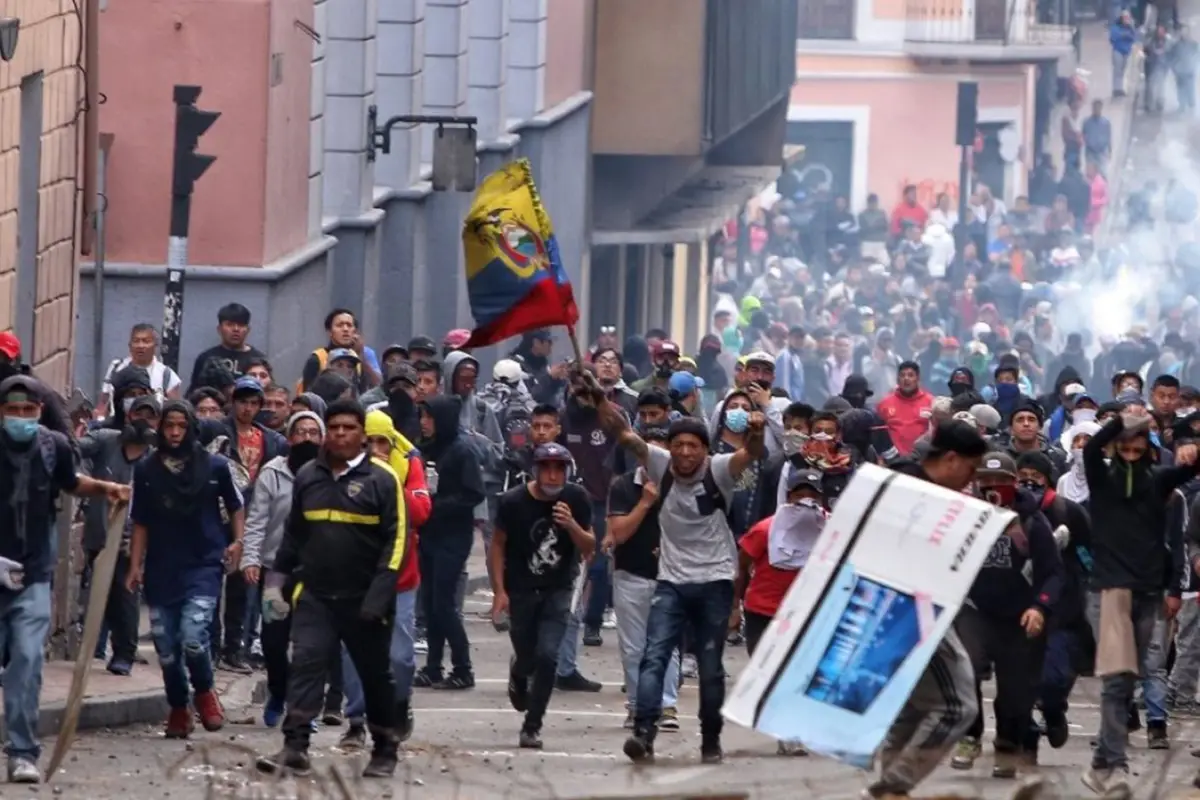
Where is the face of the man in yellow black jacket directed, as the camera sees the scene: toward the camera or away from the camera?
toward the camera

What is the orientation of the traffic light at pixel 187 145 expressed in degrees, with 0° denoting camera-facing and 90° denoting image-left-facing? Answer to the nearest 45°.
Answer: approximately 270°

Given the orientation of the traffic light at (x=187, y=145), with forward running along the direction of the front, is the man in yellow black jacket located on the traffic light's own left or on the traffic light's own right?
on the traffic light's own right

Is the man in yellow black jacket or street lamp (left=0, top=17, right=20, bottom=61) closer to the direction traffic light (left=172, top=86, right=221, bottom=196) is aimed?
the man in yellow black jacket
